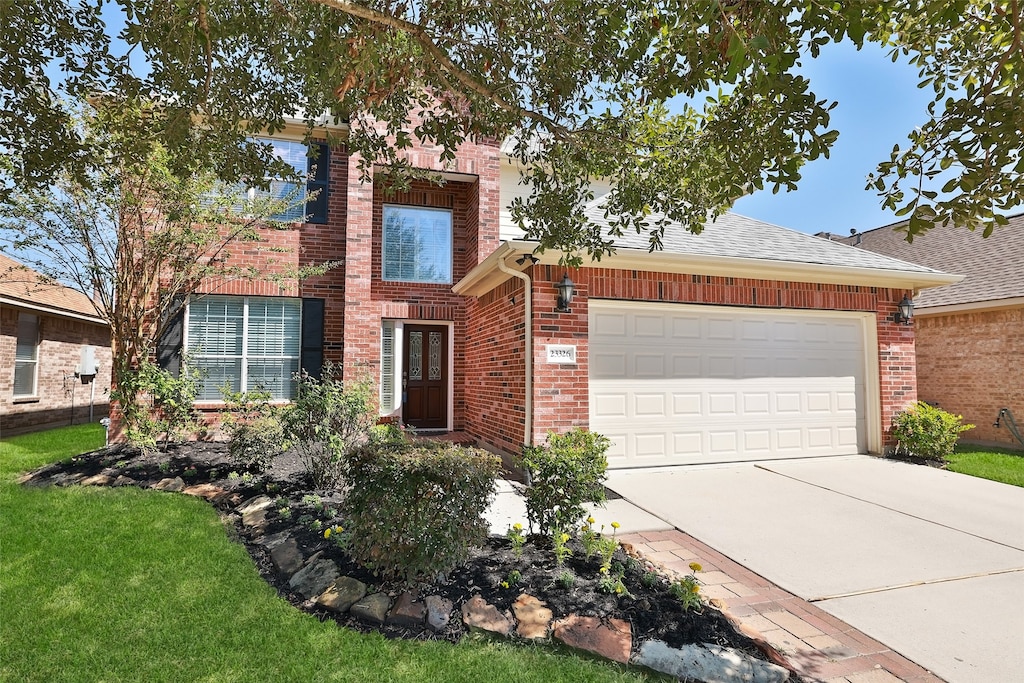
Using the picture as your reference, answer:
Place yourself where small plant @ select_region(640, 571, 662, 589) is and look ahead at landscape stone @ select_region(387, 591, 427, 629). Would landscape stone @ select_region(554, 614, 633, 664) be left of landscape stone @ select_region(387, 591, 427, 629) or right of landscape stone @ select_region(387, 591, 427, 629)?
left

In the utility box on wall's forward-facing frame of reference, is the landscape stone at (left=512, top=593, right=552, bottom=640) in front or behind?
in front

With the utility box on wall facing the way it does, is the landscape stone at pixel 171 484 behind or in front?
in front

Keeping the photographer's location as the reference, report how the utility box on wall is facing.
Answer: facing the viewer and to the right of the viewer

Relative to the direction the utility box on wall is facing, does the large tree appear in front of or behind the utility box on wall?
in front
